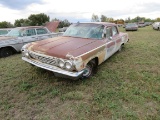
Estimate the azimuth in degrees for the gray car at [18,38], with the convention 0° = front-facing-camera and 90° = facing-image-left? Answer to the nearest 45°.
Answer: approximately 45°

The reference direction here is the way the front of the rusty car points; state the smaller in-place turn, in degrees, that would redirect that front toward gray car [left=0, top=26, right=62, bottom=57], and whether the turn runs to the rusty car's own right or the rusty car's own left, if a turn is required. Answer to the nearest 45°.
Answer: approximately 90° to the rusty car's own right

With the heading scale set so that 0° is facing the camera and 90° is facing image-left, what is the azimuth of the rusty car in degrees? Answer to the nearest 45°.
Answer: approximately 45°

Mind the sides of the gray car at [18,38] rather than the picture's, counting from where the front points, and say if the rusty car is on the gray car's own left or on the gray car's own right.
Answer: on the gray car's own left
